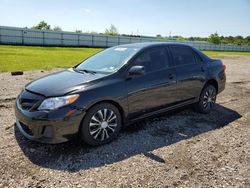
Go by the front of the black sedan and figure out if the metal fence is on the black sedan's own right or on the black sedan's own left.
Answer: on the black sedan's own right

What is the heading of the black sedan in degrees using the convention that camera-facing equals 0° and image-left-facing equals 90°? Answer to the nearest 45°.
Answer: approximately 45°
